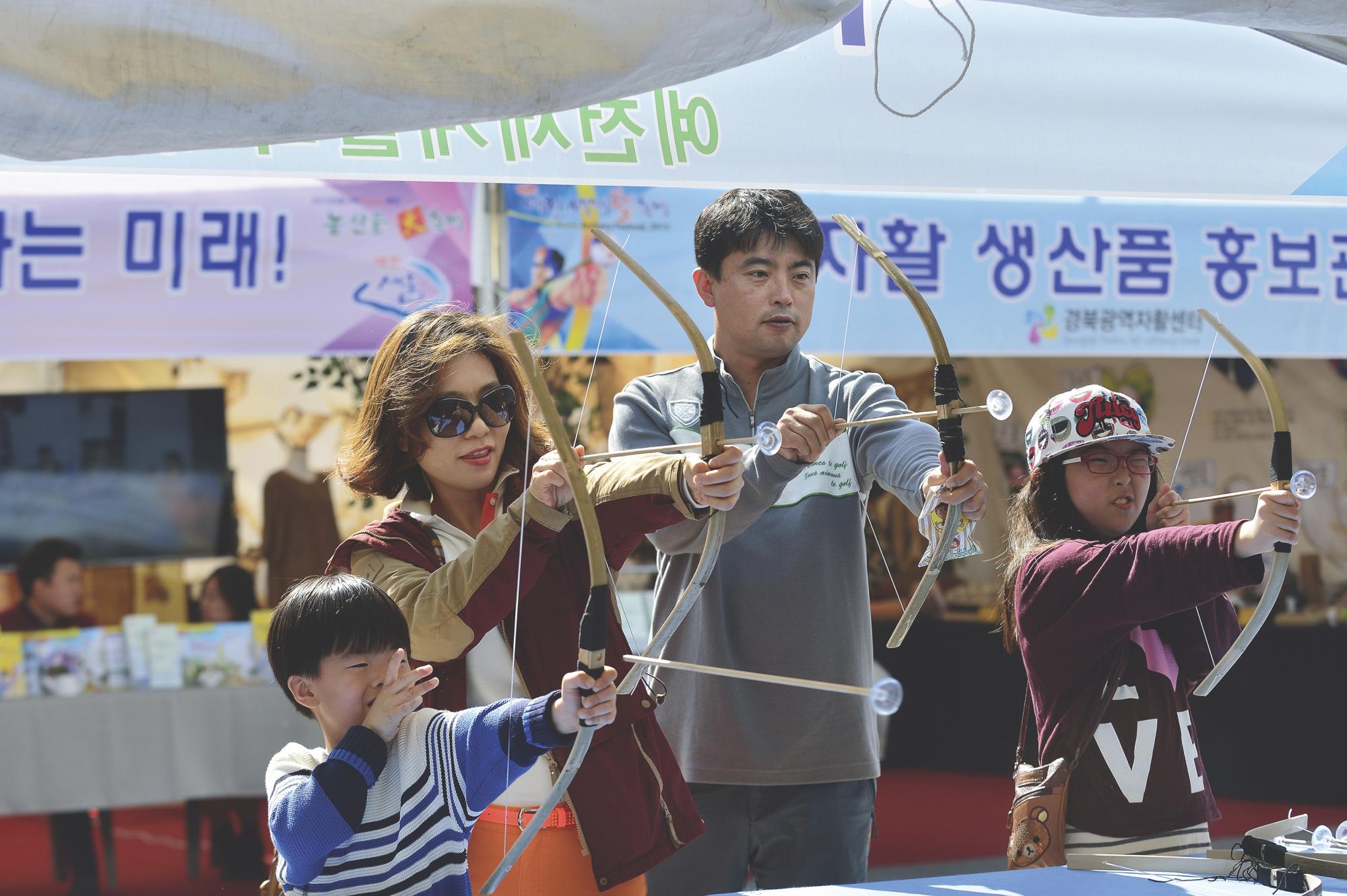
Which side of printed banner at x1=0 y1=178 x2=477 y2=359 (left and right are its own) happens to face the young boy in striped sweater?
front

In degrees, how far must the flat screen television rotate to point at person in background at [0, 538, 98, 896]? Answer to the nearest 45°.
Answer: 0° — it already faces them

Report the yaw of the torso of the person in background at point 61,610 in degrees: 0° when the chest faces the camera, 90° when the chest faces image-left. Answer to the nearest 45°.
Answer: approximately 315°

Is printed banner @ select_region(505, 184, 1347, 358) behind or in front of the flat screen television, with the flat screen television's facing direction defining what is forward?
in front
